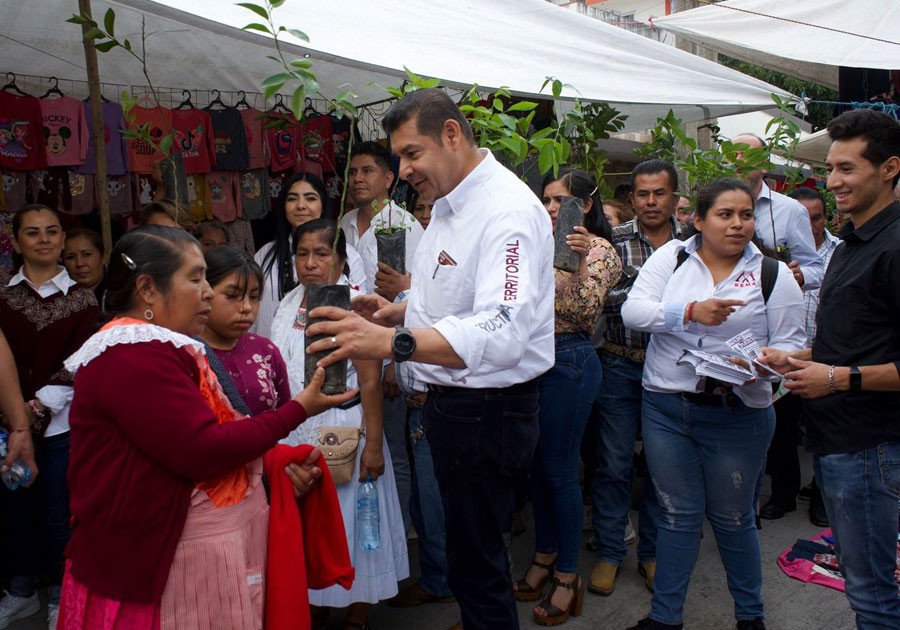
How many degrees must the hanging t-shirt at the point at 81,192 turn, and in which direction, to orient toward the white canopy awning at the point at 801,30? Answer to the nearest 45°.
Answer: approximately 90° to its left

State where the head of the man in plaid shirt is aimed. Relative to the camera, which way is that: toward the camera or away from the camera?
toward the camera

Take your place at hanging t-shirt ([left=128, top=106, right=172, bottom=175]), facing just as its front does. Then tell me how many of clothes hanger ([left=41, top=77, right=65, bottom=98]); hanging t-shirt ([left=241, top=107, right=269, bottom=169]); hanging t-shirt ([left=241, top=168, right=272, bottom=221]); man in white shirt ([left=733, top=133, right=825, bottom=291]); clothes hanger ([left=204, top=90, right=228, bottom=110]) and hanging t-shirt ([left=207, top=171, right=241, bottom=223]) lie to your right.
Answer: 1

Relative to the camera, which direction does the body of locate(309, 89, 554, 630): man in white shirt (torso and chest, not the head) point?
to the viewer's left

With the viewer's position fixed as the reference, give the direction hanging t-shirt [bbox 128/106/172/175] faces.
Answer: facing the viewer

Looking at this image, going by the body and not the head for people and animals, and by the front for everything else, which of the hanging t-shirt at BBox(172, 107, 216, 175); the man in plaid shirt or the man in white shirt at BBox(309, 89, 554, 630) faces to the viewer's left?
the man in white shirt

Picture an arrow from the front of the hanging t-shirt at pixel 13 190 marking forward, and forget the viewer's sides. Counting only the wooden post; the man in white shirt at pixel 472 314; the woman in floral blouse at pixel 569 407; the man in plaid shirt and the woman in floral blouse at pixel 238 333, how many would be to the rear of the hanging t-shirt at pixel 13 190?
0

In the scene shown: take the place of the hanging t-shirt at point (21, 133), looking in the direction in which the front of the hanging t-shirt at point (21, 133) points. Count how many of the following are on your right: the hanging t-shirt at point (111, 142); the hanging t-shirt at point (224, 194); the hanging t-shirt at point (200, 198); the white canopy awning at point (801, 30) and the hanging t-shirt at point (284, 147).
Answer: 0

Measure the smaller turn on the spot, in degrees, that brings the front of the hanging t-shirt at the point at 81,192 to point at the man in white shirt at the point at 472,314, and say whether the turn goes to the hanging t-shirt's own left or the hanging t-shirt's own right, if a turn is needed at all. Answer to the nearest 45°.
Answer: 0° — it already faces them

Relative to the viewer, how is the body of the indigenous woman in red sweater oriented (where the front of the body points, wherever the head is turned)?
to the viewer's right

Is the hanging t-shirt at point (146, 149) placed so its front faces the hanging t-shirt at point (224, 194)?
no

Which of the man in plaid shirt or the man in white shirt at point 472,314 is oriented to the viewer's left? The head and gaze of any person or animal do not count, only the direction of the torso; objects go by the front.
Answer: the man in white shirt

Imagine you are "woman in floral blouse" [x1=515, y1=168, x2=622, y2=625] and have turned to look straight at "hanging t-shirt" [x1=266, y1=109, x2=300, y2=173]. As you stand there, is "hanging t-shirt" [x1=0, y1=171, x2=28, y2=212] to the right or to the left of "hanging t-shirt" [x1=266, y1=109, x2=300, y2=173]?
left

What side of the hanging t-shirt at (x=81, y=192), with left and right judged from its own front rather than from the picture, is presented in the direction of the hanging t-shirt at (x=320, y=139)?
left

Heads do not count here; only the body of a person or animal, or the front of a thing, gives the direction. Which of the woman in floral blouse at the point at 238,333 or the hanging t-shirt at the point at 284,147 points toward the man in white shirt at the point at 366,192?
the hanging t-shirt

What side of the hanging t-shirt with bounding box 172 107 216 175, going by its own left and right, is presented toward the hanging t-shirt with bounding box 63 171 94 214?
right

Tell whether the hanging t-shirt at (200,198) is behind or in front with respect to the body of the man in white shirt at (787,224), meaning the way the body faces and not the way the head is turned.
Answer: in front

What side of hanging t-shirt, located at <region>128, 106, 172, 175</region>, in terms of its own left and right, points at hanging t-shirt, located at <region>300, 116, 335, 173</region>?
left

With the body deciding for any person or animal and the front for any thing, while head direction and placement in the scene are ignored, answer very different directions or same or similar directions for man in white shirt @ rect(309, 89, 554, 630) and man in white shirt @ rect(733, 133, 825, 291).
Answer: same or similar directions

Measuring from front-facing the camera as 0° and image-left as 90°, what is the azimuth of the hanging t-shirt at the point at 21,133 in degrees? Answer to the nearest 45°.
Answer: approximately 0°

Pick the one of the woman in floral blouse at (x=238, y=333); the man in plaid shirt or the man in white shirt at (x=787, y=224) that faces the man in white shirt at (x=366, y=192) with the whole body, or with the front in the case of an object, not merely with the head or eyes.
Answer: the man in white shirt at (x=787, y=224)
